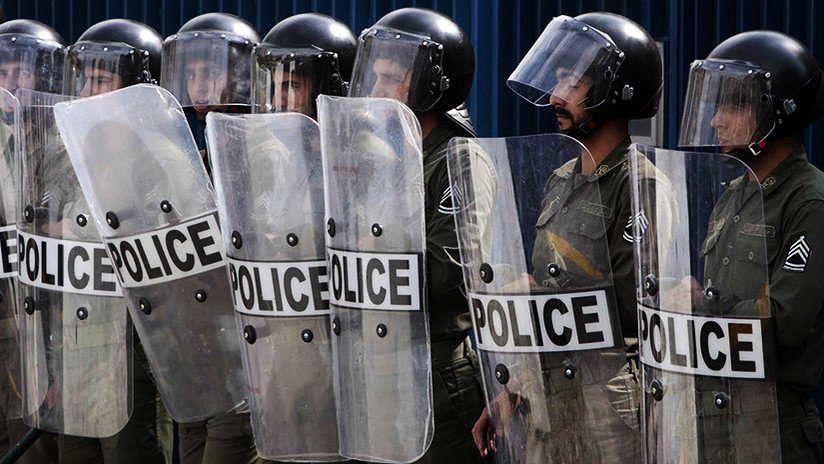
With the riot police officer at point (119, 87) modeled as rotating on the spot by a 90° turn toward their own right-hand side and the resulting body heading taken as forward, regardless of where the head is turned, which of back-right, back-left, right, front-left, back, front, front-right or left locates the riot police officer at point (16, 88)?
front

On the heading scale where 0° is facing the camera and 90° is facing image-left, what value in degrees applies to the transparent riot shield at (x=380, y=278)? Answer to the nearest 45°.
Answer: approximately 45°

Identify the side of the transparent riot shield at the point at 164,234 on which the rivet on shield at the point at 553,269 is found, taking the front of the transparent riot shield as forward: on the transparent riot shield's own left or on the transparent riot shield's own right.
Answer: on the transparent riot shield's own left

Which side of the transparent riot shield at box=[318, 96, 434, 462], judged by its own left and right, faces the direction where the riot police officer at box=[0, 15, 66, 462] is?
right

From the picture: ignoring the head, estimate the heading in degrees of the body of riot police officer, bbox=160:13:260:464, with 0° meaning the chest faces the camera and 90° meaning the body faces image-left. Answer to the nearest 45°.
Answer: approximately 45°

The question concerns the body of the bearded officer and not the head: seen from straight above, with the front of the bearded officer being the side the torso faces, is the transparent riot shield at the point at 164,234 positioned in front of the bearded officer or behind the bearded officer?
in front

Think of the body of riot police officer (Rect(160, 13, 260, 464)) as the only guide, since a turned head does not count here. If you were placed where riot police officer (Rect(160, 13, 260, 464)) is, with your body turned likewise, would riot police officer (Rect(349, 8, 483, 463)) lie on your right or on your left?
on your left

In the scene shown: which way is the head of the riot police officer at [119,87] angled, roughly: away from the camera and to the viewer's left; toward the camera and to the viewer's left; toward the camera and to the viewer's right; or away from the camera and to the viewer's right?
toward the camera and to the viewer's left

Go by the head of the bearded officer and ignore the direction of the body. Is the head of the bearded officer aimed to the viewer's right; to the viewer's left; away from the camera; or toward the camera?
to the viewer's left

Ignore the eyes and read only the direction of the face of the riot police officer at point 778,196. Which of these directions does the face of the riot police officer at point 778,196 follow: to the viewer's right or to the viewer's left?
to the viewer's left
